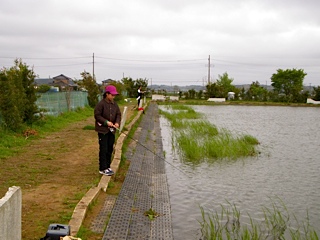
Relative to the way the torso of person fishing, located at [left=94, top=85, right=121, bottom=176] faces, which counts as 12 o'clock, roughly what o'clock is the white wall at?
The white wall is roughly at 2 o'clock from the person fishing.

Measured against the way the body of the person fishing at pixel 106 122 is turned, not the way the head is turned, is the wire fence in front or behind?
behind

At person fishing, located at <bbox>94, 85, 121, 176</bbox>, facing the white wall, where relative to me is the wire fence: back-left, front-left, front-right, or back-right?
back-right

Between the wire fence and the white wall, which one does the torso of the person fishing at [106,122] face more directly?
the white wall

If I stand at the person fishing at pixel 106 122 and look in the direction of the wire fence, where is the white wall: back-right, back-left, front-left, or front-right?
back-left
